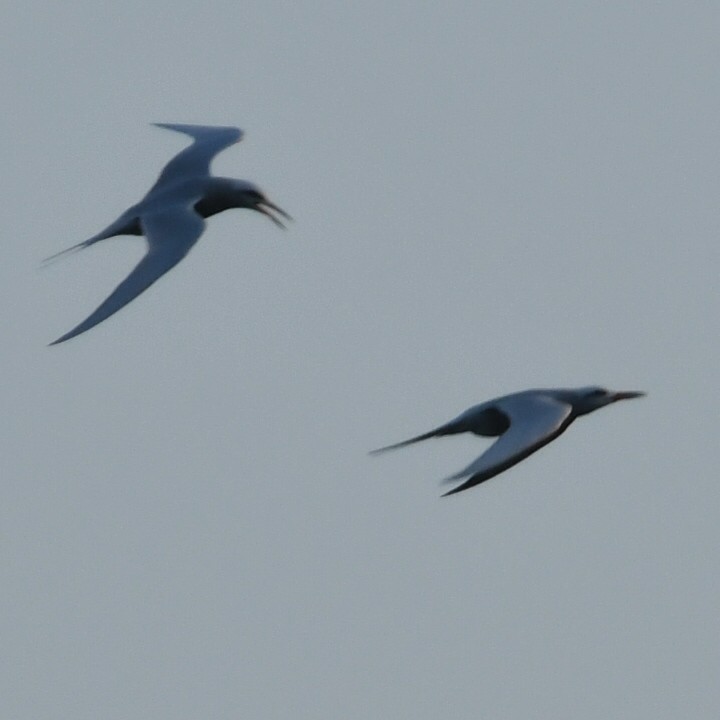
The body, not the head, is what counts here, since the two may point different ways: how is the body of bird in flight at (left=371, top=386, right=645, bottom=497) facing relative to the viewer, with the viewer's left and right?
facing to the right of the viewer

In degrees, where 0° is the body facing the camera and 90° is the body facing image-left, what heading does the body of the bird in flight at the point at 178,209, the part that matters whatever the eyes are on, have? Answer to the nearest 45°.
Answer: approximately 270°
